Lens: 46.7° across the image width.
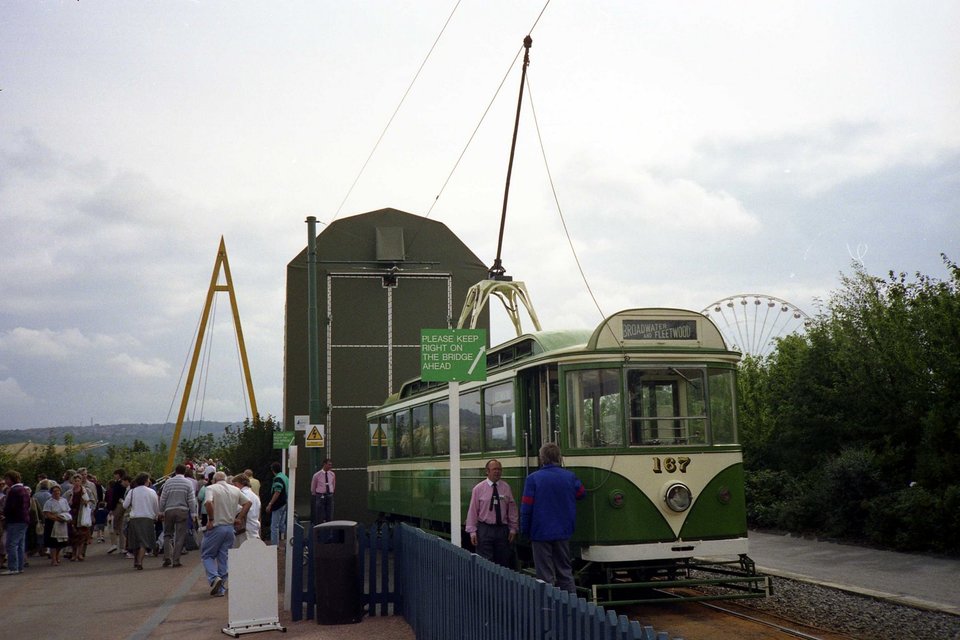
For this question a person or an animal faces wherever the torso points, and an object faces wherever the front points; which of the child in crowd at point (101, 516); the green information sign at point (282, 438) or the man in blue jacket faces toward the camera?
the green information sign

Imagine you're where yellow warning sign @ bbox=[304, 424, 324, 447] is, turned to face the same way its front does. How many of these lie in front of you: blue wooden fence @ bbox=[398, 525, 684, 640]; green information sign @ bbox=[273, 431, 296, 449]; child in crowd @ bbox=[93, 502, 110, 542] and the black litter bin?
2

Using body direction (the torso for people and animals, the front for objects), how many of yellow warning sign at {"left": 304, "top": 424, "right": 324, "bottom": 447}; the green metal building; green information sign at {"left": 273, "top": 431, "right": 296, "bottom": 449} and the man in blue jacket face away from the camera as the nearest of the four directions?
1

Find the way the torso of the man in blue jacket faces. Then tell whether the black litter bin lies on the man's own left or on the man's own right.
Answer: on the man's own left

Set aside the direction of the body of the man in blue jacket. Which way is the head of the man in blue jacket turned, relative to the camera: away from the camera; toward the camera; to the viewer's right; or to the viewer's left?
away from the camera

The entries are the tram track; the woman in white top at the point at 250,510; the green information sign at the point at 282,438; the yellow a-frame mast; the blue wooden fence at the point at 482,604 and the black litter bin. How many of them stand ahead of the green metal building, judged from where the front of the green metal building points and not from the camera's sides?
5

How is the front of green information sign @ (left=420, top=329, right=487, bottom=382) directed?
toward the camera

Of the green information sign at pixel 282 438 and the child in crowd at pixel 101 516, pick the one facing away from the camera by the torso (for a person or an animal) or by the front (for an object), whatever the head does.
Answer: the child in crowd

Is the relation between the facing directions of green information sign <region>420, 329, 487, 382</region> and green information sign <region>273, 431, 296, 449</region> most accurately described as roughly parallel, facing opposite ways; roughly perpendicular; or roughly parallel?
roughly parallel

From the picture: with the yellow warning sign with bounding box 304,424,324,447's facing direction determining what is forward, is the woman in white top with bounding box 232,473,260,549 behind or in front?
in front

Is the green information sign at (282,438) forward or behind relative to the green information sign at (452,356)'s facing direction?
behind

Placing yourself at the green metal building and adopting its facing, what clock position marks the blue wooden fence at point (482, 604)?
The blue wooden fence is roughly at 12 o'clock from the green metal building.

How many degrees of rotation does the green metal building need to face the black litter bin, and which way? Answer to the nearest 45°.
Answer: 0° — it already faces it

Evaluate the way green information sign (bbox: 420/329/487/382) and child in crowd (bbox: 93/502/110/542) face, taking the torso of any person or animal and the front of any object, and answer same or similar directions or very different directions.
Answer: very different directions

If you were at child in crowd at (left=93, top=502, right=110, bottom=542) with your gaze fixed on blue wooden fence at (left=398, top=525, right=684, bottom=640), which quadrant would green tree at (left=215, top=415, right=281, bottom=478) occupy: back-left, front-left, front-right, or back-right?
back-left

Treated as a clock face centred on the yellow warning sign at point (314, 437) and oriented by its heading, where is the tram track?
The tram track is roughly at 11 o'clock from the yellow warning sign.

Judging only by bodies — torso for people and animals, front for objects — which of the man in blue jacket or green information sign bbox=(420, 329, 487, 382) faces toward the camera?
the green information sign

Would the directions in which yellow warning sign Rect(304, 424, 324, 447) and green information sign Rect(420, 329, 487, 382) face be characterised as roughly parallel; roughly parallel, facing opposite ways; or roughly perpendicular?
roughly parallel

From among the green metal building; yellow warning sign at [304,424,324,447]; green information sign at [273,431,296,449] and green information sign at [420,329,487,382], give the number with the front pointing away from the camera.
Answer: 0
